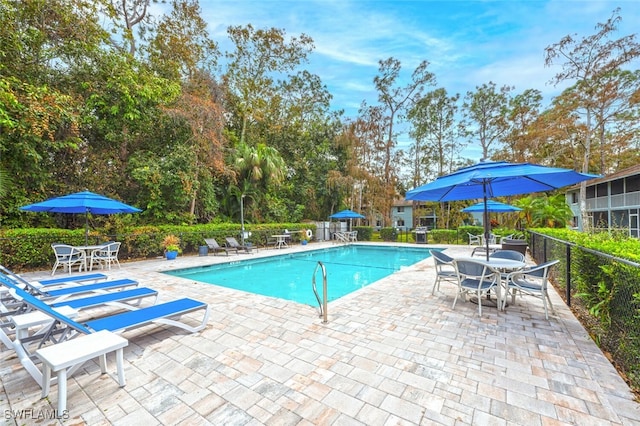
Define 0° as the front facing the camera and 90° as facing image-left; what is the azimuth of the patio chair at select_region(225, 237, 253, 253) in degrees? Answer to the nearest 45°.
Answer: approximately 315°

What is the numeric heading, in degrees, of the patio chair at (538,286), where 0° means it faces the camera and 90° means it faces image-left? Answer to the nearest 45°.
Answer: approximately 135°

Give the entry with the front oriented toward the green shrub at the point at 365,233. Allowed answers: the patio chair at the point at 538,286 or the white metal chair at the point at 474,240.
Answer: the patio chair

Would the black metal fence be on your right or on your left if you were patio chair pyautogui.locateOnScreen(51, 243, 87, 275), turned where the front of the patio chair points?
on your right

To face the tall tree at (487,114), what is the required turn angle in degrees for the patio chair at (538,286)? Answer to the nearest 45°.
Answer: approximately 45° to its right
